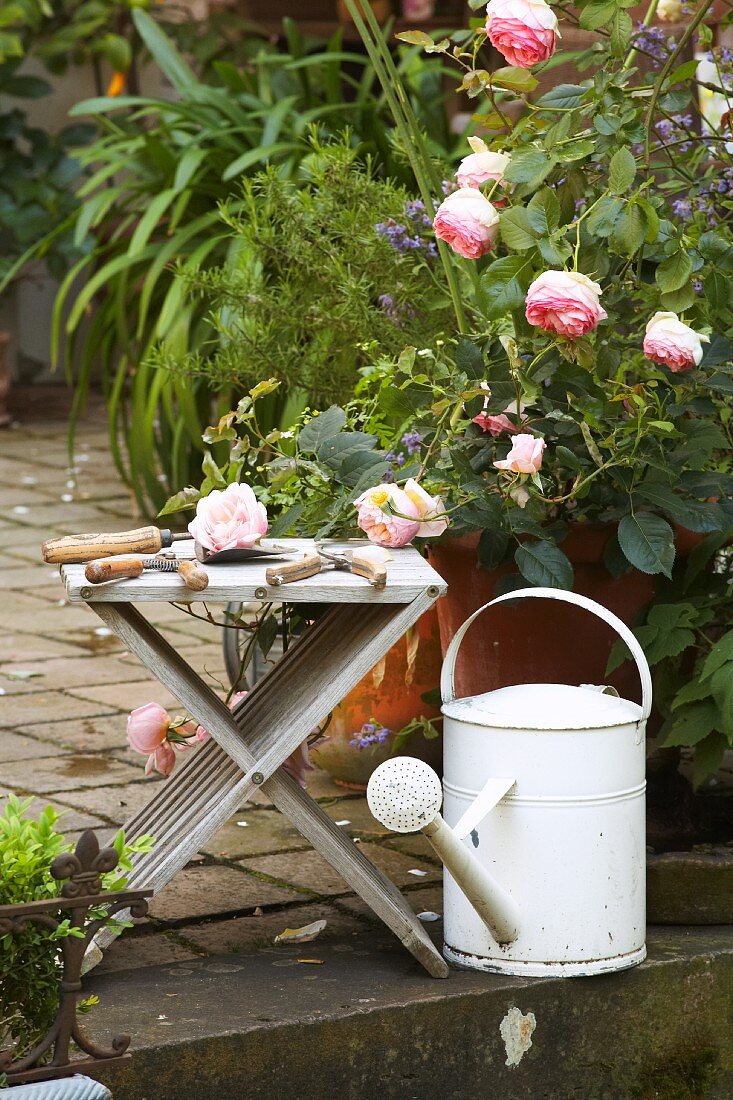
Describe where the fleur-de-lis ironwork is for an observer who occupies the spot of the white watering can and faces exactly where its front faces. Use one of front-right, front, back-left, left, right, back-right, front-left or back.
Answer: front

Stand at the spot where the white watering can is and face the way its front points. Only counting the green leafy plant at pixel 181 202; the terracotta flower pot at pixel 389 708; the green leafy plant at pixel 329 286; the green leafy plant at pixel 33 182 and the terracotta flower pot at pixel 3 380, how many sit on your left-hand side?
0

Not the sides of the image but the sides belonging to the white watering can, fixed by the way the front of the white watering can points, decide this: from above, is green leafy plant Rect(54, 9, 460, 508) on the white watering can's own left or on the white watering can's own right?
on the white watering can's own right

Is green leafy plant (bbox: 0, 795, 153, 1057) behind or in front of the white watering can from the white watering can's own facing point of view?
in front

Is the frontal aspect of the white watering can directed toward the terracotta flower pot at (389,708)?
no
